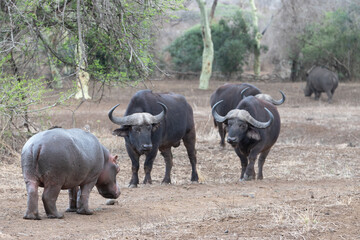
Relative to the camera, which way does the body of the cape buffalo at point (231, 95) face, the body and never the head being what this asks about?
to the viewer's right

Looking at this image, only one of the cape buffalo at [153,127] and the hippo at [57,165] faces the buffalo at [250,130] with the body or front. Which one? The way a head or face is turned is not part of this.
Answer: the hippo at [57,165]

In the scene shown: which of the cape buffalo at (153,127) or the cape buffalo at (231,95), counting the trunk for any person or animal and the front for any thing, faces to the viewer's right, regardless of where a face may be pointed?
the cape buffalo at (231,95)

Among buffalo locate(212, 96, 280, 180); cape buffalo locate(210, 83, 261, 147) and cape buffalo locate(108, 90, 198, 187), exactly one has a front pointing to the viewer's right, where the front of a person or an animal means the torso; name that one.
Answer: cape buffalo locate(210, 83, 261, 147)

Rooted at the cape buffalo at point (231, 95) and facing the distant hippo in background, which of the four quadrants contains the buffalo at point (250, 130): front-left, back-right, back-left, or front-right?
back-right

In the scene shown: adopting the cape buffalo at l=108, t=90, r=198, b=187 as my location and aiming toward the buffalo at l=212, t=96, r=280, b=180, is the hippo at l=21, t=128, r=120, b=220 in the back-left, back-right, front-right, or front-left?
back-right

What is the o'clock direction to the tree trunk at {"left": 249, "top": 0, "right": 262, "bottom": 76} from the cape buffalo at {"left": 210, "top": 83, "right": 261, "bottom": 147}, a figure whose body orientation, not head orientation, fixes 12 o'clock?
The tree trunk is roughly at 9 o'clock from the cape buffalo.

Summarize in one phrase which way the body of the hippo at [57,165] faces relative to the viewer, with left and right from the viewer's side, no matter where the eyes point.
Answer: facing away from the viewer and to the right of the viewer

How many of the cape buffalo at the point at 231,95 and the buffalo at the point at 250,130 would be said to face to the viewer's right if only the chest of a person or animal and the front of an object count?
1

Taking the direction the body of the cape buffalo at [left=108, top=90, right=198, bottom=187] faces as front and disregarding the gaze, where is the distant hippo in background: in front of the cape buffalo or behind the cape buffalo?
behind

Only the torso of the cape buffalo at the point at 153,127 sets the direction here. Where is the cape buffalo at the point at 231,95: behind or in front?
behind
